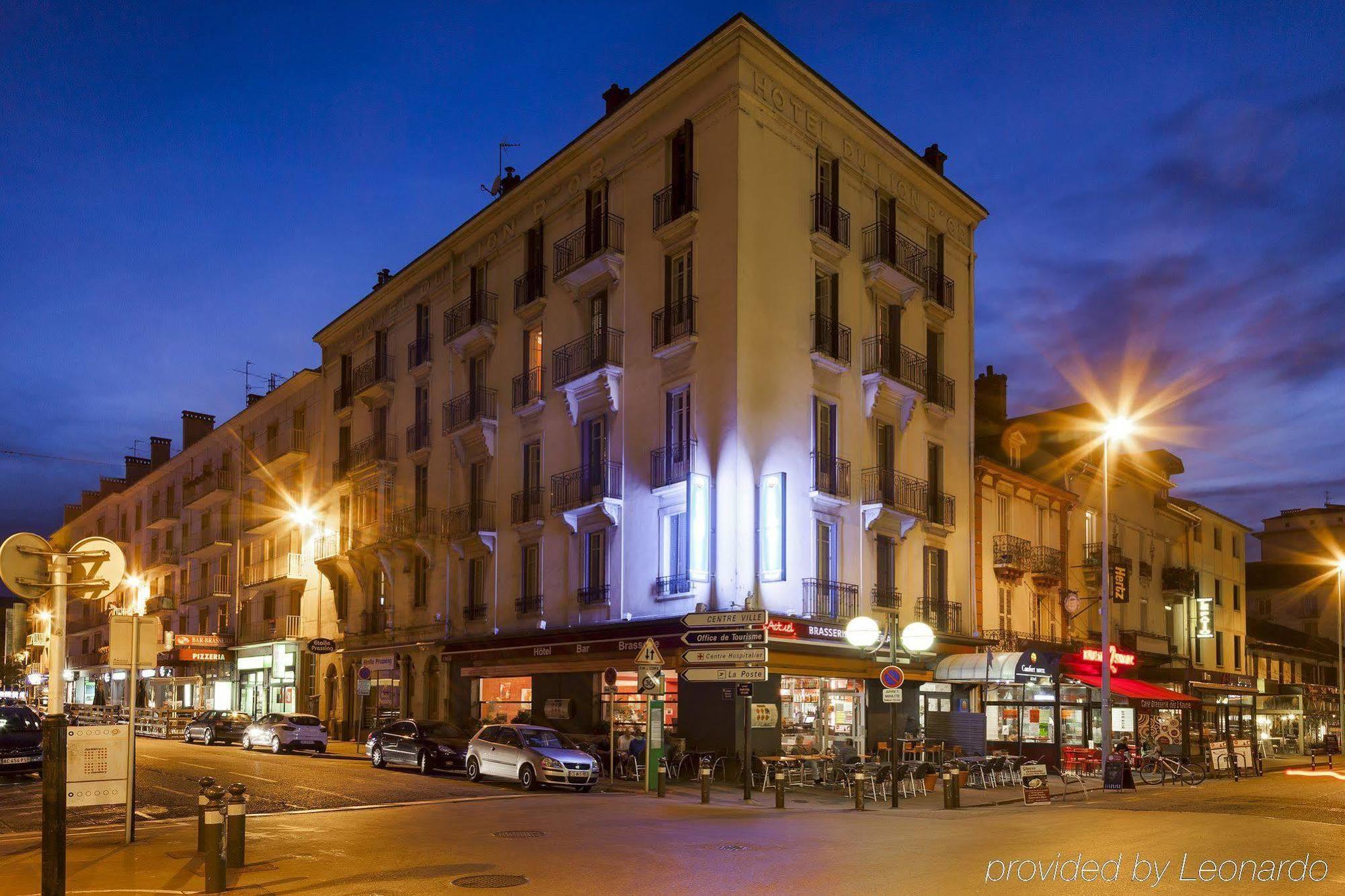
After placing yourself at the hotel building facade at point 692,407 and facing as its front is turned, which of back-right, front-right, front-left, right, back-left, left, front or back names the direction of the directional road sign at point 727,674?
front-left

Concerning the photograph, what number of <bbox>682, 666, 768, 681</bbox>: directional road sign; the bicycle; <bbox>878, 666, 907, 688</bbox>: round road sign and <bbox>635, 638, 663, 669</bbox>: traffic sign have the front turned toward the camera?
3

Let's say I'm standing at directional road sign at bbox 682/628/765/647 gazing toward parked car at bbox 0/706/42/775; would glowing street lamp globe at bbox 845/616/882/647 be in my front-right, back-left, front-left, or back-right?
back-right
